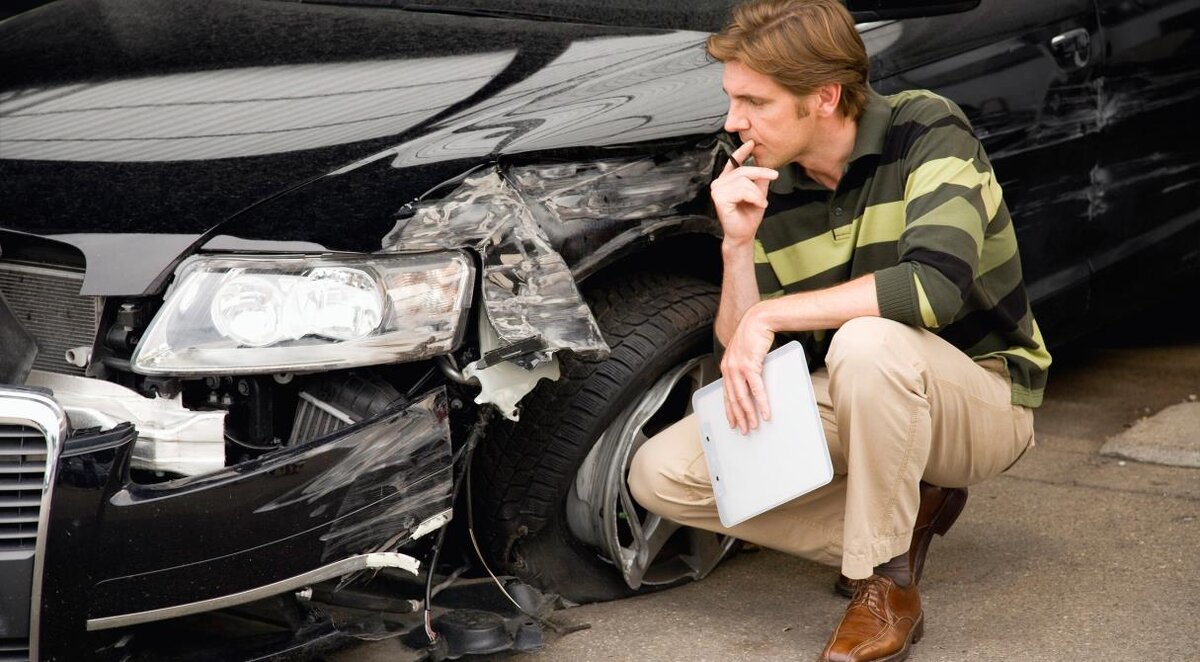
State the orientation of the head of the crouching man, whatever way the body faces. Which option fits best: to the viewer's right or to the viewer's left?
to the viewer's left

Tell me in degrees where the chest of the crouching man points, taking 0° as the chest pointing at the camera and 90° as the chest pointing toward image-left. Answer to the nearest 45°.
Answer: approximately 45°

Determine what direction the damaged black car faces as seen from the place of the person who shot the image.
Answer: facing the viewer and to the left of the viewer

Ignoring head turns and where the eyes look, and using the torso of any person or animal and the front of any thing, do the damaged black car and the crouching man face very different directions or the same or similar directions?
same or similar directions
